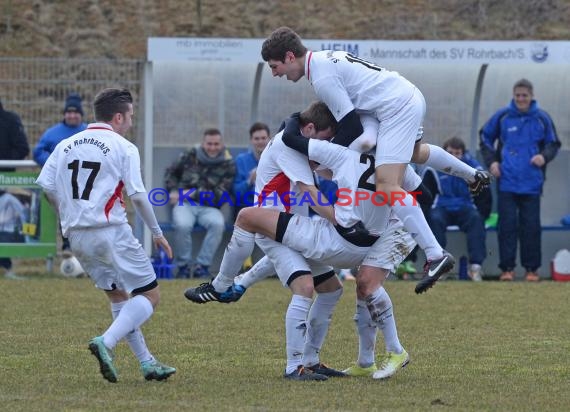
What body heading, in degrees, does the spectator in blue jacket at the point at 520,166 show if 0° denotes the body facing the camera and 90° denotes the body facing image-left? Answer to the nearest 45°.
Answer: approximately 0°

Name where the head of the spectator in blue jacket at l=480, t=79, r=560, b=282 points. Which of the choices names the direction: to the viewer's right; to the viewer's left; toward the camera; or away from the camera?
toward the camera

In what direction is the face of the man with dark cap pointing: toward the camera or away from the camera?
toward the camera

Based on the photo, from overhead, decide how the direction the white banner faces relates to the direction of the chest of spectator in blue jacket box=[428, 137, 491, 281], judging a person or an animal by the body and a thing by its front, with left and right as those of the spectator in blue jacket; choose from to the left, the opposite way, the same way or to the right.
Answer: the same way

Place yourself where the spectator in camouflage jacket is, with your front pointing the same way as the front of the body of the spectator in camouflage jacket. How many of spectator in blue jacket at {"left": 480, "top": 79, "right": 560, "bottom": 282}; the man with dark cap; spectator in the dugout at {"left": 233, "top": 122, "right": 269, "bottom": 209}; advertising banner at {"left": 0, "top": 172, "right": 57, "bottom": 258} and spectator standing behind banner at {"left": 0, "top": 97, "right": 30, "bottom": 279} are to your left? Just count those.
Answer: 2

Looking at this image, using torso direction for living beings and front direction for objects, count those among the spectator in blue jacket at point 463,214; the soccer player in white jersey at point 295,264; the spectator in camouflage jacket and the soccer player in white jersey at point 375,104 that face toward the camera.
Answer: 2

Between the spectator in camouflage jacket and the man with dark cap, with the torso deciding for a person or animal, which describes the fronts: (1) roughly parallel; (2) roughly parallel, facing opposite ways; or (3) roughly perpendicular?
roughly parallel

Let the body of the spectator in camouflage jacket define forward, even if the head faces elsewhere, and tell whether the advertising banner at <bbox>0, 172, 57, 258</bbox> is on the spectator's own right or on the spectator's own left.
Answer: on the spectator's own right

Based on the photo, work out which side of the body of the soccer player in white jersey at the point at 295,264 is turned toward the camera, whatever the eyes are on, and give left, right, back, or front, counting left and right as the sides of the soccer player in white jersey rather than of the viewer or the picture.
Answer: right

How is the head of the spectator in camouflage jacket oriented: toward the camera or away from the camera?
toward the camera

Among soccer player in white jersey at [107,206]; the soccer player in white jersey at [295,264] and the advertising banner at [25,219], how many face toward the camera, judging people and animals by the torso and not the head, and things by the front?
1
